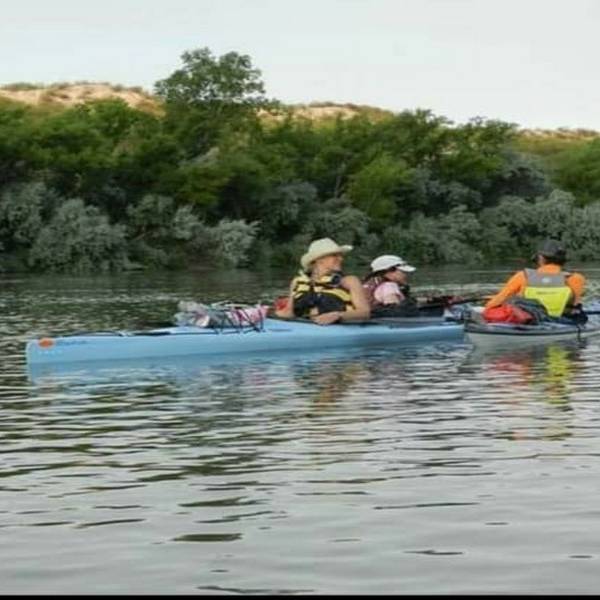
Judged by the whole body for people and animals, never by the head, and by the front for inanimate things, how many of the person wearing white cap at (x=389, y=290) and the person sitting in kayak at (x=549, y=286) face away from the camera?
1

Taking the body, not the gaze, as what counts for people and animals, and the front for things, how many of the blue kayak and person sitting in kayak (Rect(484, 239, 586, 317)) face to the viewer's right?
0

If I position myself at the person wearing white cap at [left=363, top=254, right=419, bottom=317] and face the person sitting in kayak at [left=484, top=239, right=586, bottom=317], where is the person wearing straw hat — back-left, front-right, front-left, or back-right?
back-right

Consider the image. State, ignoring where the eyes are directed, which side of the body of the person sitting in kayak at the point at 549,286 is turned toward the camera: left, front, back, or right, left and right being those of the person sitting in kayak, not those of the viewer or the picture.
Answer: back

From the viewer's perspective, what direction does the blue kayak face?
to the viewer's left
